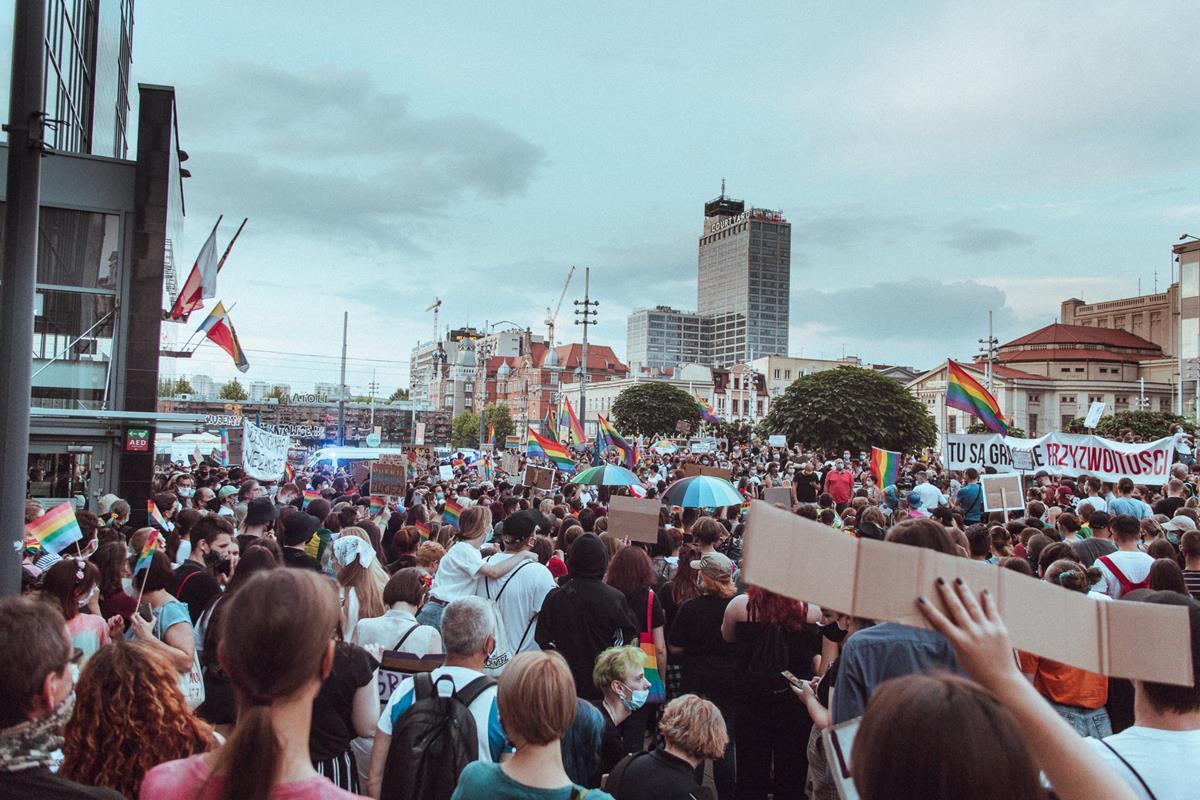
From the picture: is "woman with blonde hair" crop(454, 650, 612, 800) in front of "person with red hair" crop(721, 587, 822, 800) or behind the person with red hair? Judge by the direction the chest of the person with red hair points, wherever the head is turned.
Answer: behind

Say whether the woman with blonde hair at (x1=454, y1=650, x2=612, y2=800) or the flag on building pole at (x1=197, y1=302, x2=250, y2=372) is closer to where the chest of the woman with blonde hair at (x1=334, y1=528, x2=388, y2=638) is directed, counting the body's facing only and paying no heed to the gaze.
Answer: the flag on building pole

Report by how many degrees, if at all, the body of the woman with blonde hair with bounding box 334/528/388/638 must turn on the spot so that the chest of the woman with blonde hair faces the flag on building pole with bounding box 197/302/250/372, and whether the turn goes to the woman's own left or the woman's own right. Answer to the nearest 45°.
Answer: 0° — they already face it

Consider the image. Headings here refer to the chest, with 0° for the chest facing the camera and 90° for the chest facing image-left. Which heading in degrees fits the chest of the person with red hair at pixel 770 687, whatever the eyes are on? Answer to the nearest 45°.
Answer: approximately 180°

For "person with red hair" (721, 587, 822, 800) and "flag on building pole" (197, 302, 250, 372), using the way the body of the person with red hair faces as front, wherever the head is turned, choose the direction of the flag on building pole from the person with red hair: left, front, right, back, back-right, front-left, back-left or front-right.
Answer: front-left

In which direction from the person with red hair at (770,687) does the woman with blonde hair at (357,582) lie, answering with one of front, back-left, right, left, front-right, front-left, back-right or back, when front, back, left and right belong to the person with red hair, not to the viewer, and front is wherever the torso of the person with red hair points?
left

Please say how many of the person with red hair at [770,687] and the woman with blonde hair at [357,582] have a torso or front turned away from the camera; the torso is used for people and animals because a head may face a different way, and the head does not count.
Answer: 2

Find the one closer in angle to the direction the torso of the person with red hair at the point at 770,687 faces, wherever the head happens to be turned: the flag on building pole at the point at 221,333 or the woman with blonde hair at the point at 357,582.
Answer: the flag on building pole

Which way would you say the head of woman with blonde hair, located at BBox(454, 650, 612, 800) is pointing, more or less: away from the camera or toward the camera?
away from the camera

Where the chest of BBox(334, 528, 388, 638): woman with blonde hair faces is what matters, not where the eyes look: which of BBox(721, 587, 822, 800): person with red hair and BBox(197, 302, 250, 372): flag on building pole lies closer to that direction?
the flag on building pole

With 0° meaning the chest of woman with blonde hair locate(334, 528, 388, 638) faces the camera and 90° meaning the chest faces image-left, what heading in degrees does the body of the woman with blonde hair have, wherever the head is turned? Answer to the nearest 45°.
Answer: approximately 180°
